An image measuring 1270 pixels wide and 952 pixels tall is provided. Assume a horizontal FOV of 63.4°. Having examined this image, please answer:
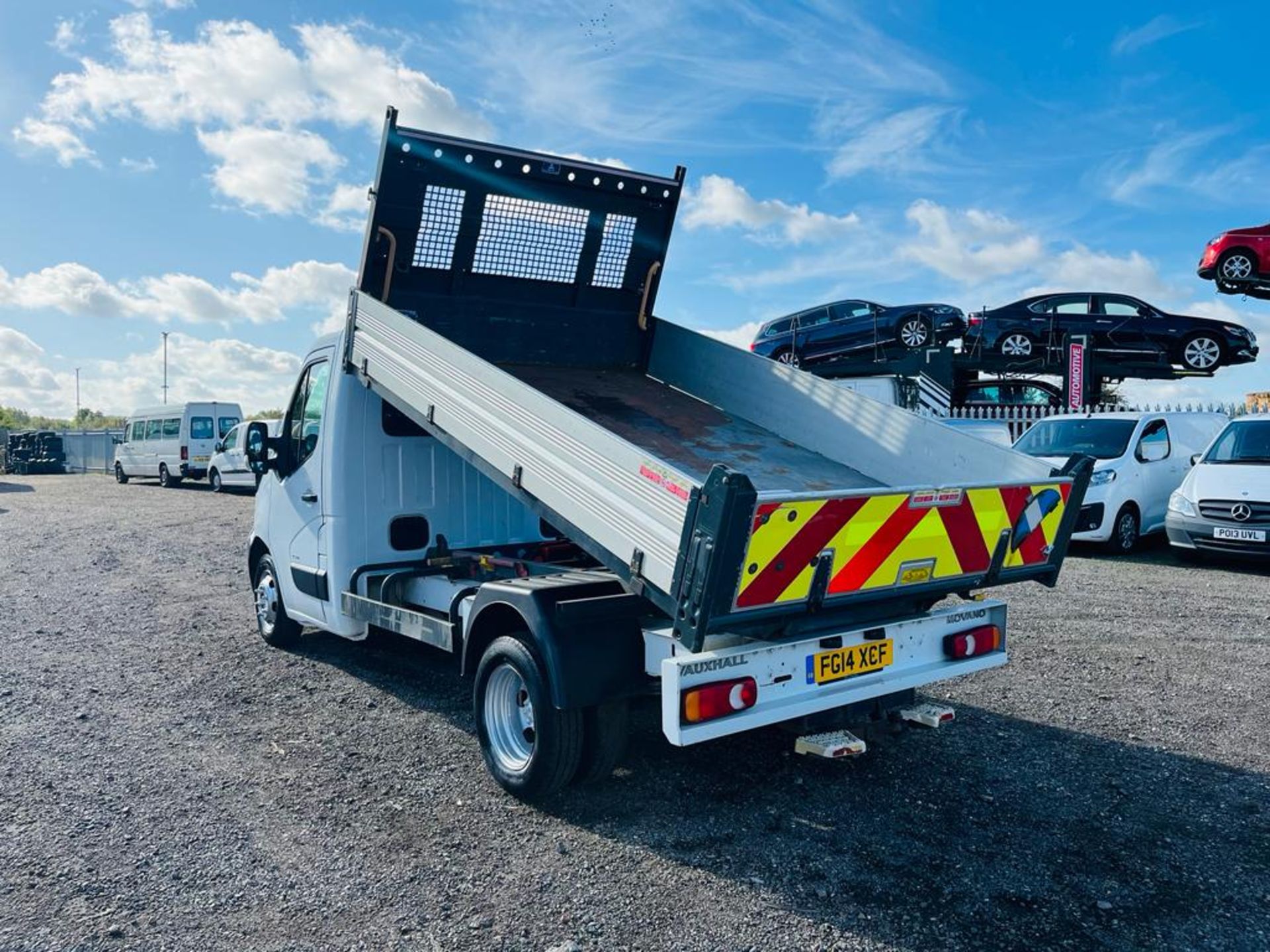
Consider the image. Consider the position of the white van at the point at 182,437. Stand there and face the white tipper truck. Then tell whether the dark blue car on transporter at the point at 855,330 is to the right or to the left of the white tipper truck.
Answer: left

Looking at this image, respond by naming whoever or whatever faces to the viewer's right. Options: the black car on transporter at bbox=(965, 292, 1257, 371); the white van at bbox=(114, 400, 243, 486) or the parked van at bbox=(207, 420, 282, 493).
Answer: the black car on transporter

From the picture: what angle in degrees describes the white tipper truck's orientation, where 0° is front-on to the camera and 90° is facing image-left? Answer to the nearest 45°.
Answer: approximately 135°

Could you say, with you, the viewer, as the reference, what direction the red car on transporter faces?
facing to the left of the viewer

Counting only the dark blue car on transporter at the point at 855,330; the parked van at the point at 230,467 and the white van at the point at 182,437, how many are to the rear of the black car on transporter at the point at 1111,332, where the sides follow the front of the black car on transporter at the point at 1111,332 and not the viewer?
3

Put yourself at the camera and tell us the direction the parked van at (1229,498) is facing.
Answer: facing the viewer and to the left of the viewer

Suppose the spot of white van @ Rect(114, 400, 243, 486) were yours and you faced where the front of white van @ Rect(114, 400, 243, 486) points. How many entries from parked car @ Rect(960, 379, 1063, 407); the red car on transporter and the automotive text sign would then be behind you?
3

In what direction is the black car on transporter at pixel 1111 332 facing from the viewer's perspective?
to the viewer's right

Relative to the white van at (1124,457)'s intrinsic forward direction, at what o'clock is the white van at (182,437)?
the white van at (182,437) is roughly at 2 o'clock from the white van at (1124,457).

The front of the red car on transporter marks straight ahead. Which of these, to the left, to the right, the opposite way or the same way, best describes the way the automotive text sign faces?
to the left
